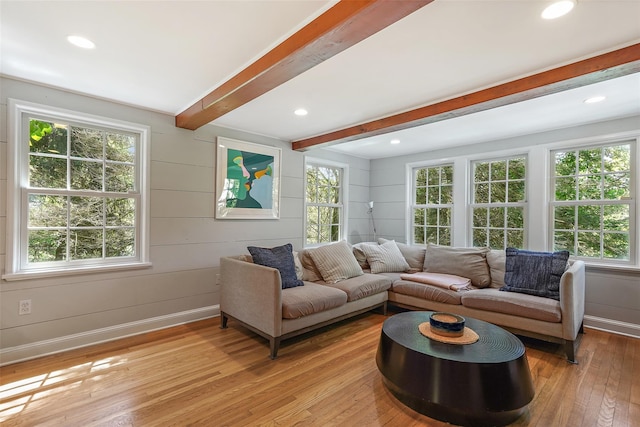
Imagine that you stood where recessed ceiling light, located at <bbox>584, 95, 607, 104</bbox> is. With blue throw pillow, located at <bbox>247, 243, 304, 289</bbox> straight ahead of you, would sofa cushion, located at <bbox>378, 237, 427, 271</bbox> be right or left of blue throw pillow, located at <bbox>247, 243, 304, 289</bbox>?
right

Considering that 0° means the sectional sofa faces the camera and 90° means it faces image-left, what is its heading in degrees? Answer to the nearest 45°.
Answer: approximately 0°

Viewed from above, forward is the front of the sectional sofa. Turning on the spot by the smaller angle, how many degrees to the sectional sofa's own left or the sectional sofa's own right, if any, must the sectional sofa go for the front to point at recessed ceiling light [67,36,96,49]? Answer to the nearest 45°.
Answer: approximately 45° to the sectional sofa's own right

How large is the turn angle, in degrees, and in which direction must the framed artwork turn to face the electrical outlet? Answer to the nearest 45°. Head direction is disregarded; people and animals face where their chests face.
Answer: approximately 90° to its right

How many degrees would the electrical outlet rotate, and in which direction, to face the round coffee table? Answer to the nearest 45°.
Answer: approximately 45° to its left

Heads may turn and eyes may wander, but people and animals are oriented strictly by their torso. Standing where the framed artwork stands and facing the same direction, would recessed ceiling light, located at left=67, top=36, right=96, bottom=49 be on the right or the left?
on its right
